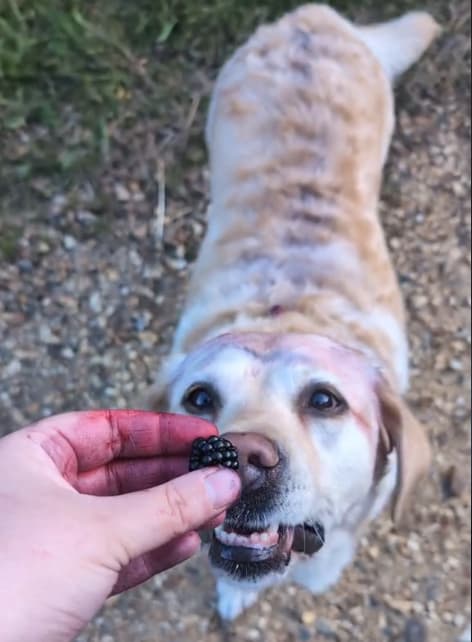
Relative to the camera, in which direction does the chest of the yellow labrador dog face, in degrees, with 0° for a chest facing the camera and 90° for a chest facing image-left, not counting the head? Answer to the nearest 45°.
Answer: approximately 0°

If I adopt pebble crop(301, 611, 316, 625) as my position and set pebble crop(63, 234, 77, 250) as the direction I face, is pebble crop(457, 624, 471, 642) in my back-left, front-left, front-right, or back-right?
back-right
